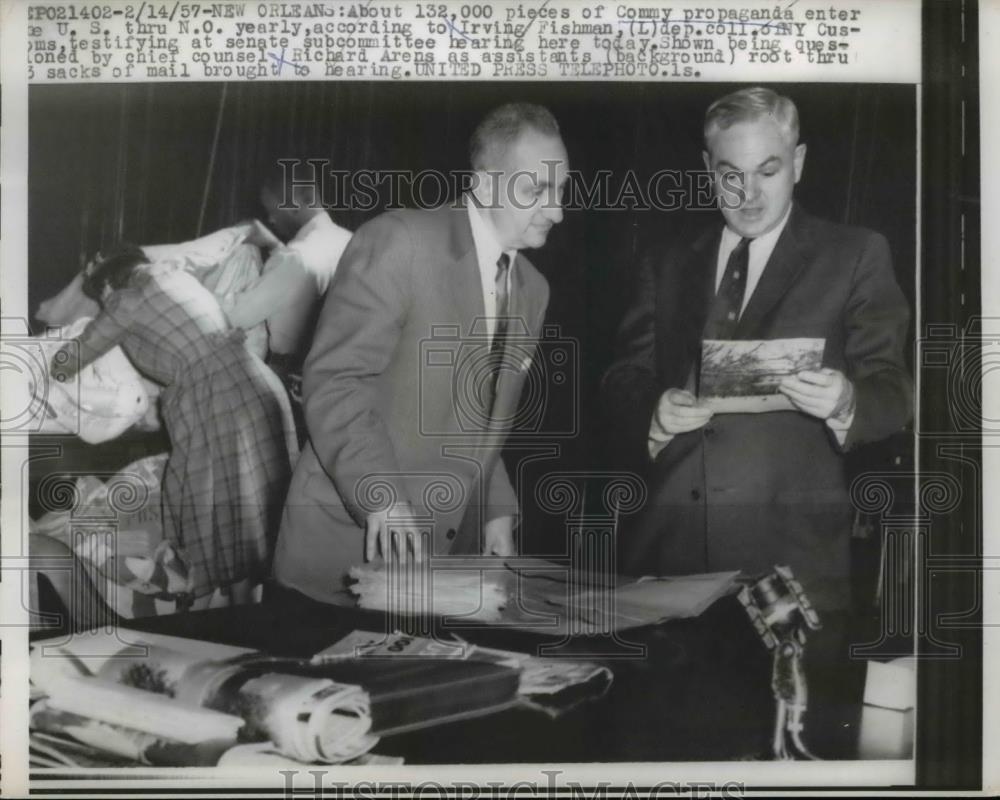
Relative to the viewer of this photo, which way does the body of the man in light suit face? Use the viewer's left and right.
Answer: facing the viewer and to the right of the viewer

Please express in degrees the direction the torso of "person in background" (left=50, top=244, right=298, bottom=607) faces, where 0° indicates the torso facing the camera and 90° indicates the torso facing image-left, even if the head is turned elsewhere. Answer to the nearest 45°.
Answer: approximately 90°

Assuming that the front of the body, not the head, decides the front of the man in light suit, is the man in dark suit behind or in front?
in front

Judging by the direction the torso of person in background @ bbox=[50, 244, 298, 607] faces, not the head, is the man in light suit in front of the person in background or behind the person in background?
behind

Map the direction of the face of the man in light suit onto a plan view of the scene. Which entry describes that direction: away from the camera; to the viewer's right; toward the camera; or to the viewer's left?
to the viewer's right

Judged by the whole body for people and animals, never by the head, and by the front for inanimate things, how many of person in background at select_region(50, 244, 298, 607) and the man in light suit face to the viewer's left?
1

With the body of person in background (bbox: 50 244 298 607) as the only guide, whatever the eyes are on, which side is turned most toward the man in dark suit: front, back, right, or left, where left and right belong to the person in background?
back

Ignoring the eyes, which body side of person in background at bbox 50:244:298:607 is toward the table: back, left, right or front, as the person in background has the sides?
back
